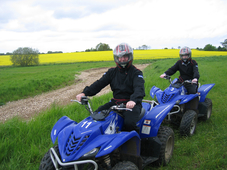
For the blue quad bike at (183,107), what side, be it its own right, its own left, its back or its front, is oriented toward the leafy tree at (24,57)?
right

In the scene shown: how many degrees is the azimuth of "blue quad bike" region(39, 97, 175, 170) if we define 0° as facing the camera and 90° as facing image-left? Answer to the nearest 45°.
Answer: approximately 45°

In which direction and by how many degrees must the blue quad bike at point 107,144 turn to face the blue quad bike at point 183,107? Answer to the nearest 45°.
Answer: approximately 180°

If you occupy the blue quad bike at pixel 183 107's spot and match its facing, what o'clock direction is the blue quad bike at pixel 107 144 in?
the blue quad bike at pixel 107 144 is roughly at 11 o'clock from the blue quad bike at pixel 183 107.

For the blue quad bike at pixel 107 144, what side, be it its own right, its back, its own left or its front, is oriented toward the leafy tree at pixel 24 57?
right

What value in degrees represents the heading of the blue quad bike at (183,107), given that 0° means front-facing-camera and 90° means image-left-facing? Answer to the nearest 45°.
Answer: approximately 45°
